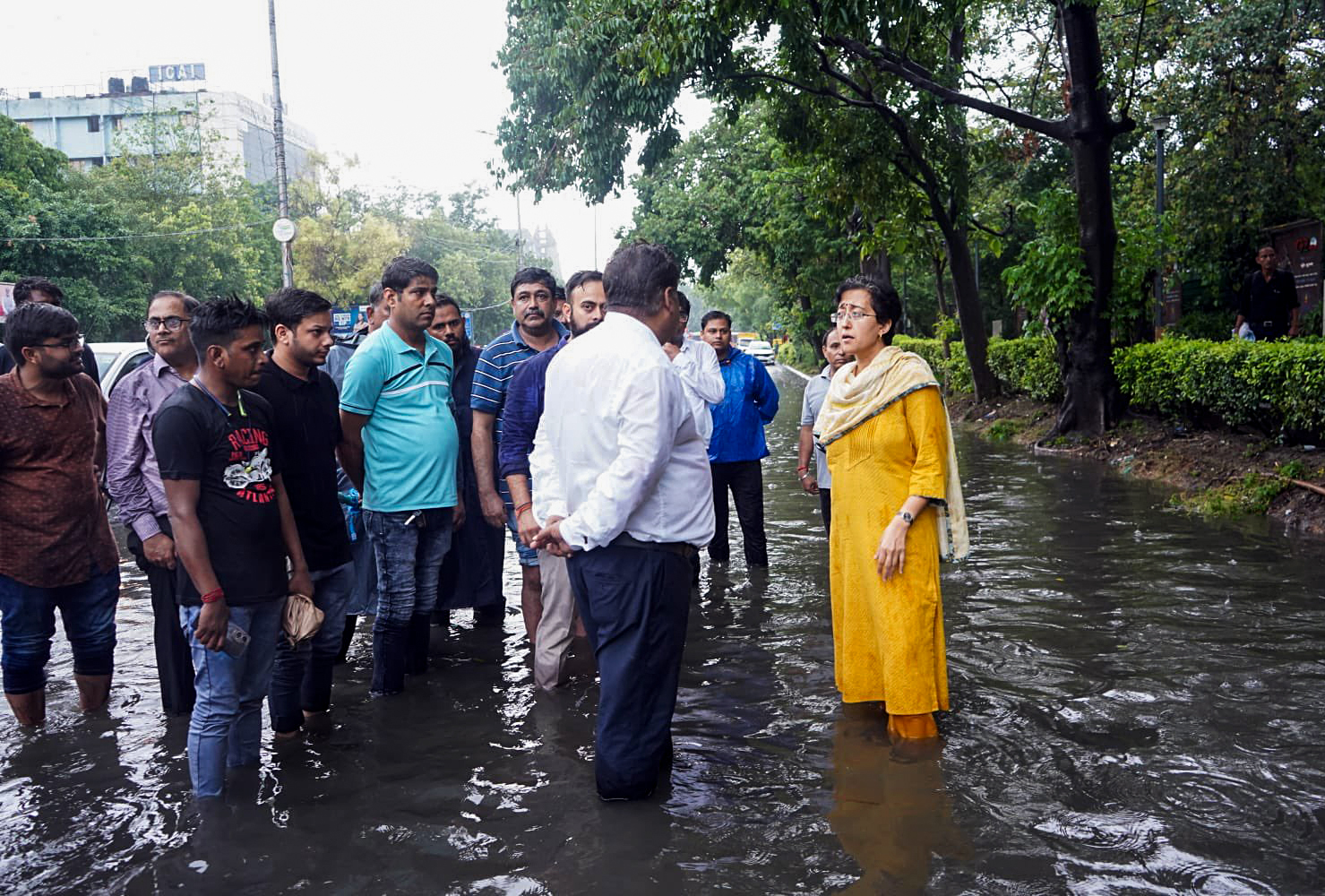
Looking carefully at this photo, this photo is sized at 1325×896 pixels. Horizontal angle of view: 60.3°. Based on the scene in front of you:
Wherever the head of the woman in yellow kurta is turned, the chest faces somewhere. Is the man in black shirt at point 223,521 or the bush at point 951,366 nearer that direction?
the man in black shirt

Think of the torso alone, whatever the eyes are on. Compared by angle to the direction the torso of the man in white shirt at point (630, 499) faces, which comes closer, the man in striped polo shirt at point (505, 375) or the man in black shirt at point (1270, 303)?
the man in black shirt

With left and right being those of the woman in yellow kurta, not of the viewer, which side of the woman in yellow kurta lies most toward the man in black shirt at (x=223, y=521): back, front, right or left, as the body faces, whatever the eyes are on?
front

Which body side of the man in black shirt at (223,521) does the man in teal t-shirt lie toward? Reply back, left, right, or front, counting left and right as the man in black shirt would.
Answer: left

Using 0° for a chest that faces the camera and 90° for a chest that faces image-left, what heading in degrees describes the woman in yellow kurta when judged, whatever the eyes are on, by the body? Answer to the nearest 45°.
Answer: approximately 45°

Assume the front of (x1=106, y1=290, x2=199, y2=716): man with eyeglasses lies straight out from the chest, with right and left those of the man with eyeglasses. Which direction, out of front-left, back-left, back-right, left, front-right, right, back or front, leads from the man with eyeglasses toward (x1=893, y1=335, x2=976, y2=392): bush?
left

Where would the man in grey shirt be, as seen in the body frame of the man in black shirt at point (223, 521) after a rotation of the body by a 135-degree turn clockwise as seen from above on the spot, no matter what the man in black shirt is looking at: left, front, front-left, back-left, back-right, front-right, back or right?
back-right

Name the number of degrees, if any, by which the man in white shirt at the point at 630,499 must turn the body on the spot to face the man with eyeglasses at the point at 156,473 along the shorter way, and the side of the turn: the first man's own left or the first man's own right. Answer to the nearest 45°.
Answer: approximately 90° to the first man's own left

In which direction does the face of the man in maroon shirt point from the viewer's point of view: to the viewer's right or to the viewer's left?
to the viewer's right

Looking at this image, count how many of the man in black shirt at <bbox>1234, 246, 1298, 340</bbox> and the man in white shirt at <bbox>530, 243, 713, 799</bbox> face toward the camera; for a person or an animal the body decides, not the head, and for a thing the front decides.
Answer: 1

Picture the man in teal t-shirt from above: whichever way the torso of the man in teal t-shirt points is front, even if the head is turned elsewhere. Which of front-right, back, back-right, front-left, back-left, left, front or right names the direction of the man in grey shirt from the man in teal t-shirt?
left

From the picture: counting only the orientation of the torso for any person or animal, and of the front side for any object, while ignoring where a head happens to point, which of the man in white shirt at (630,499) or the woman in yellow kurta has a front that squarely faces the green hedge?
the man in white shirt
